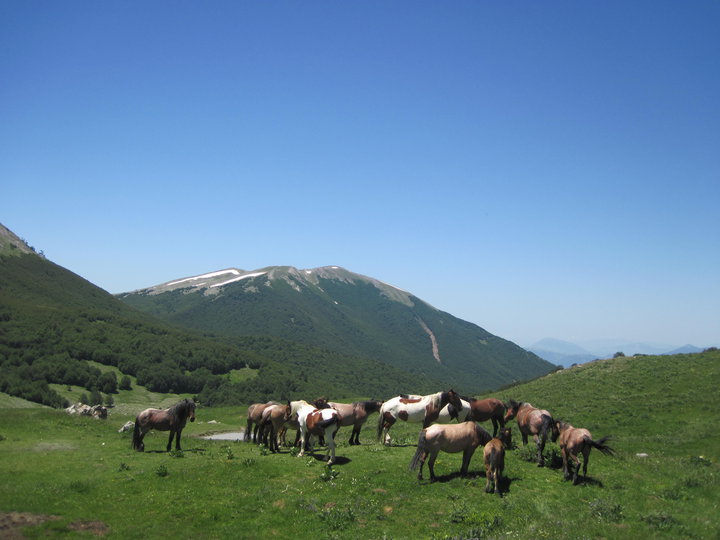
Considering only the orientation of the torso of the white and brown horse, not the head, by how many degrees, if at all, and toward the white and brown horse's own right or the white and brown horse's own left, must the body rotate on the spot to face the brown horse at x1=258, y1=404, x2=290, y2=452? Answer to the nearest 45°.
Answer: approximately 180°

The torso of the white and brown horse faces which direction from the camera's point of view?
to the viewer's right

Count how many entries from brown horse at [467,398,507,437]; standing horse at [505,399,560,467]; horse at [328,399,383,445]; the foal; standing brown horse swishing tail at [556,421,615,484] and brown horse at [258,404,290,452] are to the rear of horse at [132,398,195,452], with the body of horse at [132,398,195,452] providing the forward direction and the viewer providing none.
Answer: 0

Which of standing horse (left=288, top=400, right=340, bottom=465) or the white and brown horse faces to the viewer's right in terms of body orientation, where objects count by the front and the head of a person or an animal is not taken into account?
the white and brown horse

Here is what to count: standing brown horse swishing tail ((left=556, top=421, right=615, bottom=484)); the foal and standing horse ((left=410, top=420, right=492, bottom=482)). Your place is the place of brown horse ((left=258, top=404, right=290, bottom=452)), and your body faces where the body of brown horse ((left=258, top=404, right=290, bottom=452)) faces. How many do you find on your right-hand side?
3

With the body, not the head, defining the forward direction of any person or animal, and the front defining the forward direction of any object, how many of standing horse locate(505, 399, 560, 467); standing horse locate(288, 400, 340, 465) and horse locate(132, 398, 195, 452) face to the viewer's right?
1

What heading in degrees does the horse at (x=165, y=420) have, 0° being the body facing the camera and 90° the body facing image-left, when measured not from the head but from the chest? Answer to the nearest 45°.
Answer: approximately 270°

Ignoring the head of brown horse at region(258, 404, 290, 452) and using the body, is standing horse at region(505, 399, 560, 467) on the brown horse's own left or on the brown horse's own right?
on the brown horse's own right

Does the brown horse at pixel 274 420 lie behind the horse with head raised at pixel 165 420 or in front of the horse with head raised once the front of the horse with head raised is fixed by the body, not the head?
in front
